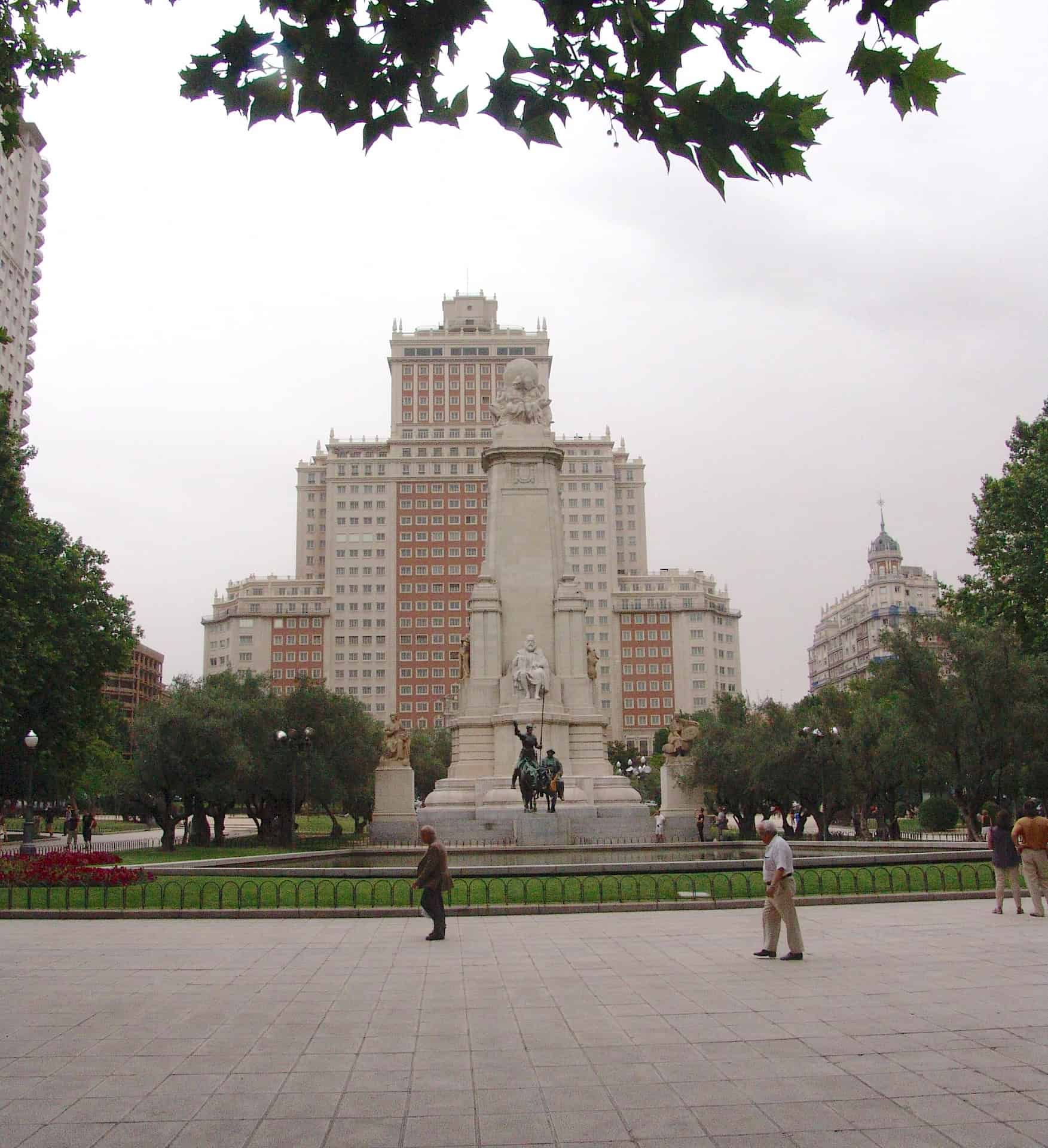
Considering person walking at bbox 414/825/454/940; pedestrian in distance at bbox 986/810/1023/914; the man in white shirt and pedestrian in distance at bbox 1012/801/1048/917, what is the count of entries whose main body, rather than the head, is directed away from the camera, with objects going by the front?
2

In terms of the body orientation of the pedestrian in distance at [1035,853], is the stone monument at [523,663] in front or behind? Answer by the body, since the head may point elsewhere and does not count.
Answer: in front

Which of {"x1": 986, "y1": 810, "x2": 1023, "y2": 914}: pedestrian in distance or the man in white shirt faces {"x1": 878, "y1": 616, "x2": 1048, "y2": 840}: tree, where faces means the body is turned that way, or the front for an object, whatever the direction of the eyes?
the pedestrian in distance

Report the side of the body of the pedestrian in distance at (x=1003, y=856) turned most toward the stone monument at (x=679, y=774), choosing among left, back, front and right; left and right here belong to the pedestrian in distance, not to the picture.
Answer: front

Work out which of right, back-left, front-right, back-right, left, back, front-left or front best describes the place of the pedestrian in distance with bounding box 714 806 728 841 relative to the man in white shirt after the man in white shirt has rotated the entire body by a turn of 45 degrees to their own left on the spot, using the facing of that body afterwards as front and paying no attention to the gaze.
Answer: back-right

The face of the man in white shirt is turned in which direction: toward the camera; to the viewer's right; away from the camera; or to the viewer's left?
to the viewer's left

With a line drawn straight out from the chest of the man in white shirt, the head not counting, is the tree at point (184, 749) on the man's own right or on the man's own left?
on the man's own right

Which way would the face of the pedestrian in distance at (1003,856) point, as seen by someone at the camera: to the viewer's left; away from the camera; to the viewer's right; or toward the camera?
away from the camera

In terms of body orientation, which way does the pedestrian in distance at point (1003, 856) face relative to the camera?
away from the camera
